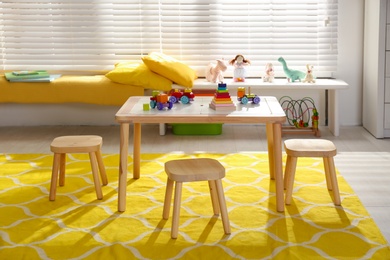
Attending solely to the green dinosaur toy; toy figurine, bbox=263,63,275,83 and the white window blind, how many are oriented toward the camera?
2

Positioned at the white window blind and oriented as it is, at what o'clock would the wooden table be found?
The wooden table is roughly at 12 o'clock from the white window blind.

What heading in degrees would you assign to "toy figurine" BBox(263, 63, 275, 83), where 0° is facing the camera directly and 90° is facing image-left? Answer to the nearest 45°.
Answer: approximately 0°

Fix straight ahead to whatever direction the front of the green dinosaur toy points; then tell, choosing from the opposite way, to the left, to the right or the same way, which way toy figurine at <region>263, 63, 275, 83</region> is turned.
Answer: to the left

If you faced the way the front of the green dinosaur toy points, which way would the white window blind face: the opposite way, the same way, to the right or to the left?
to the left

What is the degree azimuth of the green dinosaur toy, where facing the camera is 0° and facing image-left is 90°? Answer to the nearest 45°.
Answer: approximately 90°

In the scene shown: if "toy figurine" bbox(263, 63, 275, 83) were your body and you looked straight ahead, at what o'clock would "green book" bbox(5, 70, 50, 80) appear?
The green book is roughly at 3 o'clock from the toy figurine.

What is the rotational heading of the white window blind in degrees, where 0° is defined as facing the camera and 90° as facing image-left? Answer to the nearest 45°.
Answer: approximately 0°
